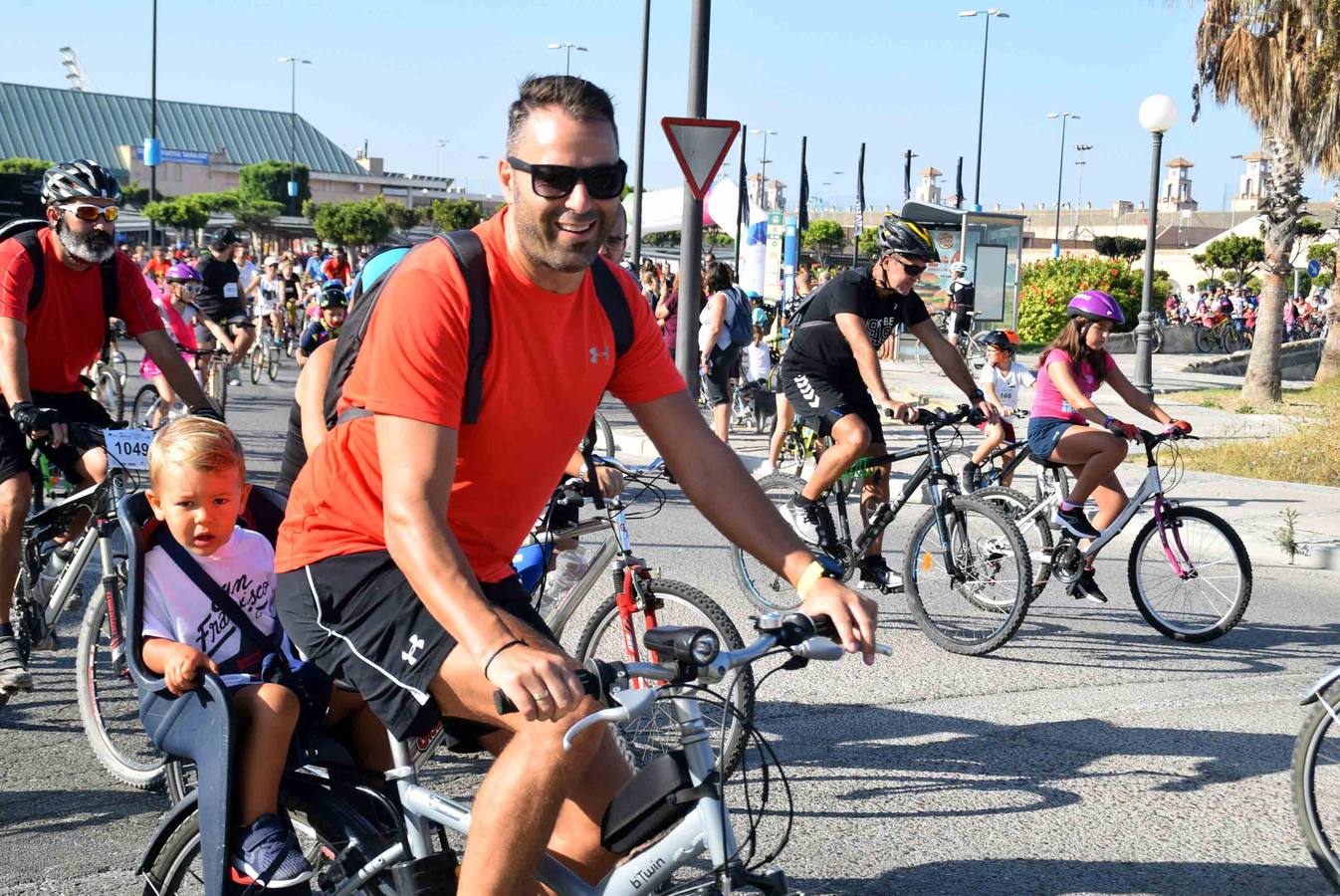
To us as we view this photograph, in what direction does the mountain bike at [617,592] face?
facing the viewer and to the right of the viewer

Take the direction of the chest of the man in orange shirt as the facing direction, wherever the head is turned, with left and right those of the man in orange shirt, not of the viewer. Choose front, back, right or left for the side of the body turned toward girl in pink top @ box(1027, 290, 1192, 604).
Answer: left

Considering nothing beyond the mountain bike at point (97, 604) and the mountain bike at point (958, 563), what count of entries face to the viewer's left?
0

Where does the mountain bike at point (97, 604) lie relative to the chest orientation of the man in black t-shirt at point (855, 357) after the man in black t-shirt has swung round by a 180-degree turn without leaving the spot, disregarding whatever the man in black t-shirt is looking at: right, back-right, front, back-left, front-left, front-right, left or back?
left

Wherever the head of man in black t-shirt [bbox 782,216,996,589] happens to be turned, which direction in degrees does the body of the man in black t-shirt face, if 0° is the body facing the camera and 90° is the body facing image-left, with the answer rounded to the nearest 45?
approximately 315°

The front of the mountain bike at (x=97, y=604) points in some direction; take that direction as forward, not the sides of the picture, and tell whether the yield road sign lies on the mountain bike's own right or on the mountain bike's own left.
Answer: on the mountain bike's own left

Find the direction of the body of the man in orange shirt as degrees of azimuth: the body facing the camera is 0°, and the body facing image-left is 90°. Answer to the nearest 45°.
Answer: approximately 315°

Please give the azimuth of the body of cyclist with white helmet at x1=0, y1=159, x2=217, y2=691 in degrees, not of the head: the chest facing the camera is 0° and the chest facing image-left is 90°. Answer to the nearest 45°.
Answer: approximately 315°
